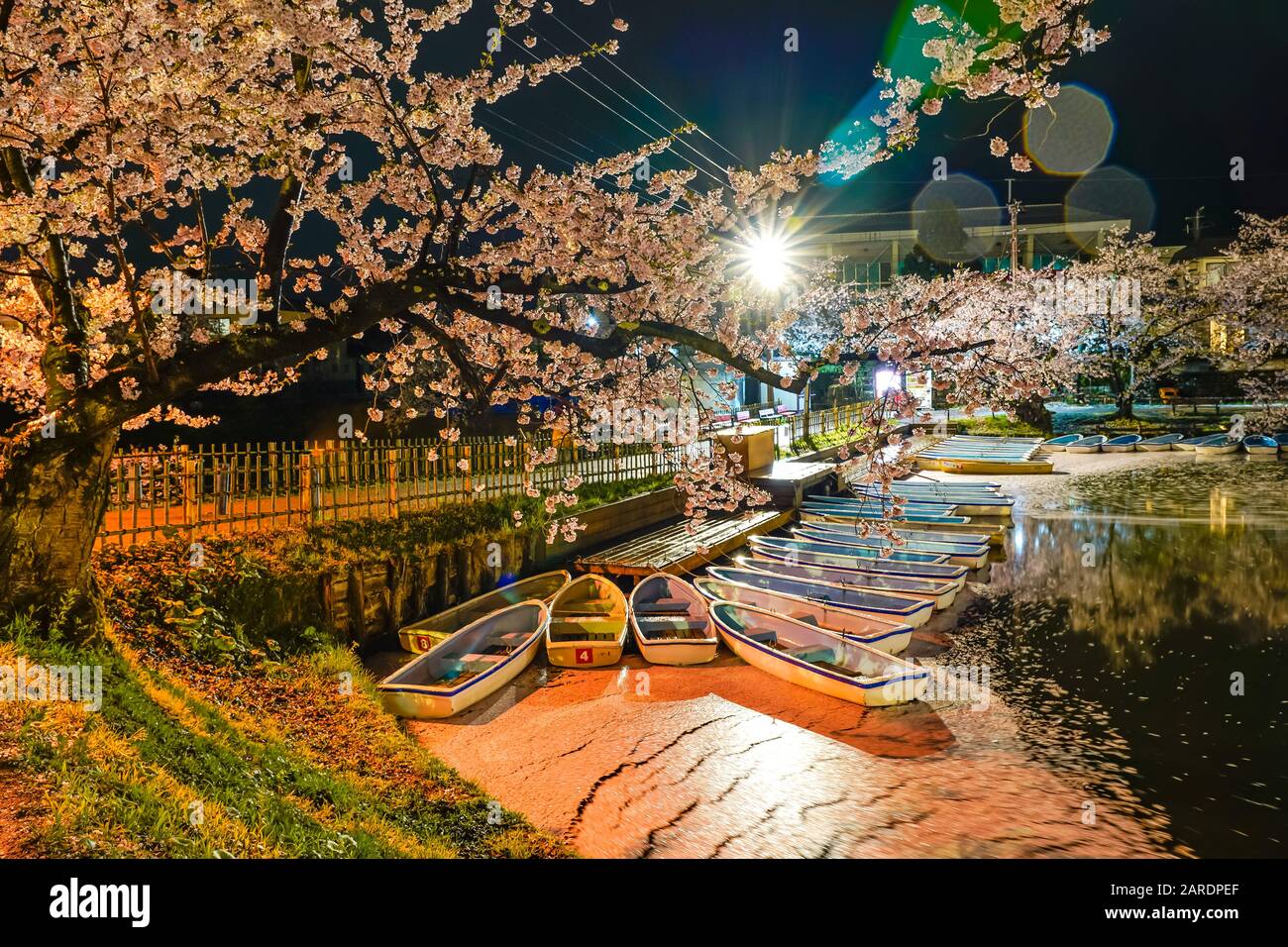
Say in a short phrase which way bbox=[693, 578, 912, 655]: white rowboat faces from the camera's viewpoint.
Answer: facing away from the viewer and to the left of the viewer

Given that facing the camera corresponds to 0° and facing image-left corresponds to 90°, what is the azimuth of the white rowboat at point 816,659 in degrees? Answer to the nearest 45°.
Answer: approximately 135°

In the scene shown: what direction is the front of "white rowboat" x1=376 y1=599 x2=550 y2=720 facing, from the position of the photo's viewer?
facing away from the viewer and to the right of the viewer

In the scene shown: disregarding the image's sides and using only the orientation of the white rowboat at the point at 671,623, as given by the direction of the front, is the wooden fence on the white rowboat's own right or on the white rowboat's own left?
on the white rowboat's own left

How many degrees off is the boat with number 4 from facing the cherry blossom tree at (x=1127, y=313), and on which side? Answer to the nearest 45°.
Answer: approximately 45° to its right

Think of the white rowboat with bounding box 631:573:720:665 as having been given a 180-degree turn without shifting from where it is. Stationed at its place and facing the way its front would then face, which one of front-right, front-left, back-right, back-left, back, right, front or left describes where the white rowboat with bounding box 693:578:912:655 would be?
left

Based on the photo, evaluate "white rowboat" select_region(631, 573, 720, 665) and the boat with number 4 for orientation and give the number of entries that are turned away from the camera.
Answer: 2

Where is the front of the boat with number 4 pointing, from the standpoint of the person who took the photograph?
facing away from the viewer

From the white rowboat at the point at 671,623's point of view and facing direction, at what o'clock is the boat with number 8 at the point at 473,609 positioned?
The boat with number 8 is roughly at 9 o'clock from the white rowboat.

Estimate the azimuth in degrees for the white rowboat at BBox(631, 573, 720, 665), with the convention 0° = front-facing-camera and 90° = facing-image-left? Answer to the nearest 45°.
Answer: approximately 180°
